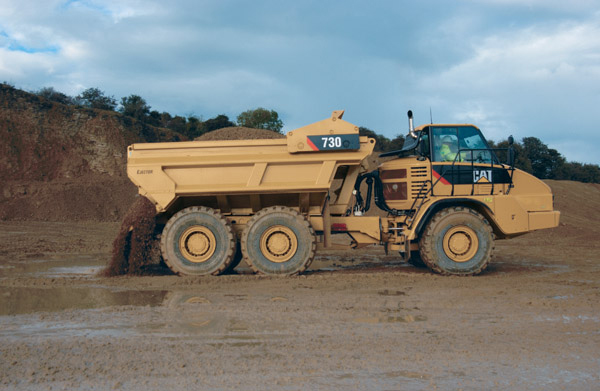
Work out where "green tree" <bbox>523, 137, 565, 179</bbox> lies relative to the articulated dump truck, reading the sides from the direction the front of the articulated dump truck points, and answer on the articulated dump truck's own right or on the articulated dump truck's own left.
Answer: on the articulated dump truck's own left

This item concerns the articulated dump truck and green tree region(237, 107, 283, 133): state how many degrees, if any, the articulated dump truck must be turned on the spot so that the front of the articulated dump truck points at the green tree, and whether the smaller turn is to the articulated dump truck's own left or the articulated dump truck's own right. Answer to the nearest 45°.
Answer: approximately 90° to the articulated dump truck's own left

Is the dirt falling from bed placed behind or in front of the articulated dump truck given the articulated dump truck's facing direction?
behind

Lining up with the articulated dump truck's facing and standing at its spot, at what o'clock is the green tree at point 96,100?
The green tree is roughly at 8 o'clock from the articulated dump truck.

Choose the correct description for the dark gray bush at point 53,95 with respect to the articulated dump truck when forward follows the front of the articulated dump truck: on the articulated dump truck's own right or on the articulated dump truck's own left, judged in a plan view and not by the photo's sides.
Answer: on the articulated dump truck's own left

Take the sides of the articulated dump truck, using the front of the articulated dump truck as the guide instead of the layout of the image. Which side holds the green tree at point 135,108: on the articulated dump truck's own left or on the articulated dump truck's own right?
on the articulated dump truck's own left

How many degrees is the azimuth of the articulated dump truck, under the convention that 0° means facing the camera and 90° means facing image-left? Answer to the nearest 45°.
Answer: approximately 270°
